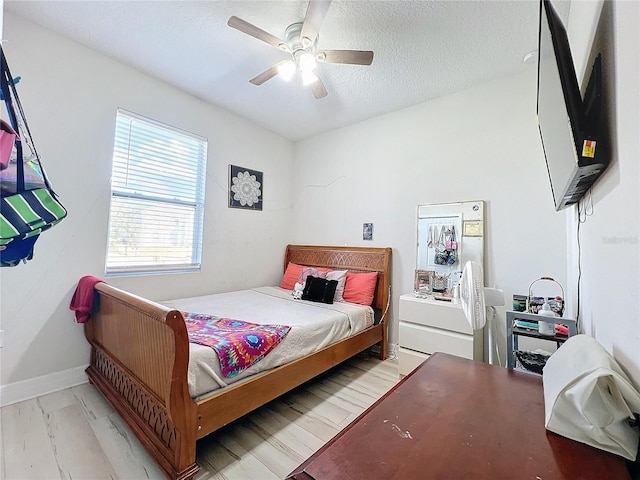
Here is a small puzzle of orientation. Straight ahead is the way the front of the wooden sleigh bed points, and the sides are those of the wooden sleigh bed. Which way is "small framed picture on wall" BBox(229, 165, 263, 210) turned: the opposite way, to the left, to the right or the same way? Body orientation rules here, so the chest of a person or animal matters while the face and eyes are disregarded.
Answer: to the left

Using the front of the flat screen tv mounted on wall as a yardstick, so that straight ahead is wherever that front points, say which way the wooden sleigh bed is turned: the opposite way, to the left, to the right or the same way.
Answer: to the left

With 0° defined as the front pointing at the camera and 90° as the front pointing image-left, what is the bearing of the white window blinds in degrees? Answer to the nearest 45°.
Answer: approximately 315°

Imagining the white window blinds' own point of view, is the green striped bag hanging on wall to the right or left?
on its right

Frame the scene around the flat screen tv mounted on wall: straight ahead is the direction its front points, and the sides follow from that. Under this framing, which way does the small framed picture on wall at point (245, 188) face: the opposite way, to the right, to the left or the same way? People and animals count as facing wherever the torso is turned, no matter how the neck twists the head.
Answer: the opposite way

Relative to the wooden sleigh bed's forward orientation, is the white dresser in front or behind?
behind

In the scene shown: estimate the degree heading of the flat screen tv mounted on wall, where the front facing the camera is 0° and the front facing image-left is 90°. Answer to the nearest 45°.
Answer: approximately 90°

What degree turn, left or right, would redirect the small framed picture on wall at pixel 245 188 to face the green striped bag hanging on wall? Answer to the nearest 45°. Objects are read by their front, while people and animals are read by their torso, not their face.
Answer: approximately 45° to its right

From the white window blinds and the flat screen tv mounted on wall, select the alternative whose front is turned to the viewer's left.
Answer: the flat screen tv mounted on wall

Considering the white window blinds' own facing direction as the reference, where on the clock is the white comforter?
The white comforter is roughly at 12 o'clock from the white window blinds.
